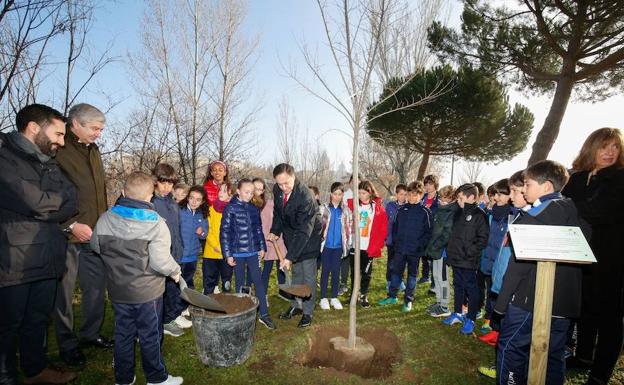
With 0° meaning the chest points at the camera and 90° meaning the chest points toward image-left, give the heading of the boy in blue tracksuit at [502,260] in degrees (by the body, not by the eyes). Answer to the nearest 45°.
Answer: approximately 90°

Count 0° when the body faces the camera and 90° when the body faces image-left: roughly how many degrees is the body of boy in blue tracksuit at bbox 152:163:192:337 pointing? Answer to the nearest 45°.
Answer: approximately 315°

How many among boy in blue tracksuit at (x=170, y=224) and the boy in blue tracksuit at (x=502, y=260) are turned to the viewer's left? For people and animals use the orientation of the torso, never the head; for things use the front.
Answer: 1

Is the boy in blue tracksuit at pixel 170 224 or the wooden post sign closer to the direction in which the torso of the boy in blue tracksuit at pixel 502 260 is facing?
the boy in blue tracksuit
